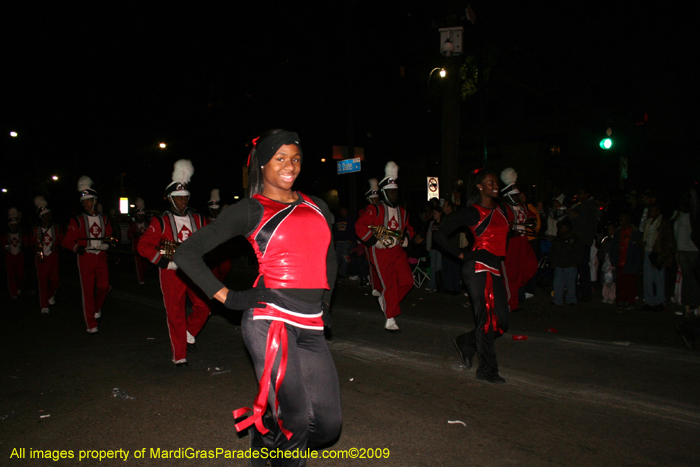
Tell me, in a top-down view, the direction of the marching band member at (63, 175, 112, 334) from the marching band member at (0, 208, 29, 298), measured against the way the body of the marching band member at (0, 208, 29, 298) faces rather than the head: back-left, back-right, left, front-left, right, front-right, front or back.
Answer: front

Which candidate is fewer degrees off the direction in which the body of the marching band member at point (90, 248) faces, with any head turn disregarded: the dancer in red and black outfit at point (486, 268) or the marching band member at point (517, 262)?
the dancer in red and black outfit

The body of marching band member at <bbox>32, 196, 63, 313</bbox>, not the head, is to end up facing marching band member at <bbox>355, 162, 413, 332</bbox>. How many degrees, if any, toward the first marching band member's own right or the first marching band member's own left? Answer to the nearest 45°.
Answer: approximately 45° to the first marching band member's own left

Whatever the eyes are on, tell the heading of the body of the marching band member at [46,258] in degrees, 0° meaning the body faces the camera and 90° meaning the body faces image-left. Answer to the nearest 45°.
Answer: approximately 0°

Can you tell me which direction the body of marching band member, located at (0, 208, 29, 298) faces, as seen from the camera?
toward the camera

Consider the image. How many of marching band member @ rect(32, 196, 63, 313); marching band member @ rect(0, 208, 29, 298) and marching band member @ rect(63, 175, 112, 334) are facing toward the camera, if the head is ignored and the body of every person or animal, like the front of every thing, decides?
3

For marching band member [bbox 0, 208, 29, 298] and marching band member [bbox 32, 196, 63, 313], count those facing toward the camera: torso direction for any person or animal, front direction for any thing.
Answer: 2

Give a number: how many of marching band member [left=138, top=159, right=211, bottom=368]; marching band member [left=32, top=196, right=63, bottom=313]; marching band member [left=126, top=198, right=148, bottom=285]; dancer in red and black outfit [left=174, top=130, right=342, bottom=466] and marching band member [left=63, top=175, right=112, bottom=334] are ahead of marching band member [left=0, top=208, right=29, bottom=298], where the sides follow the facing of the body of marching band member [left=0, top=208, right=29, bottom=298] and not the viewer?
4

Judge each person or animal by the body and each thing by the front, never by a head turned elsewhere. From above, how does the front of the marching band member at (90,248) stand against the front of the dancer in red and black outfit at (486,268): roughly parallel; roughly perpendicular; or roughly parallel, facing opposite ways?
roughly parallel

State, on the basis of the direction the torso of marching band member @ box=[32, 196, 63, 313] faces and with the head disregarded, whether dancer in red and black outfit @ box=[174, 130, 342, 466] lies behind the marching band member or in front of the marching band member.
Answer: in front

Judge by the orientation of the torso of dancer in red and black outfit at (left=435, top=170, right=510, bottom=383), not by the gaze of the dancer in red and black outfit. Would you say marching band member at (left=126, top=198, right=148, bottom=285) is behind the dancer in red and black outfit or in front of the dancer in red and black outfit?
behind
